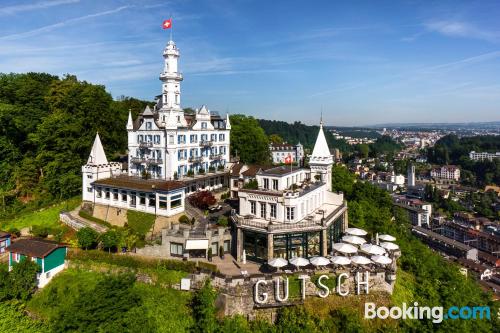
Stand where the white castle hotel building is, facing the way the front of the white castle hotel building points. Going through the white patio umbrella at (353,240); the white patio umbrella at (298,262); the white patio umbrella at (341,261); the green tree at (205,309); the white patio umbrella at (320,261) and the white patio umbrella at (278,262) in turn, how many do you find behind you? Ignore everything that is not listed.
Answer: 0

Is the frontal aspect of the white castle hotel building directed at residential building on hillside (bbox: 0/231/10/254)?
no

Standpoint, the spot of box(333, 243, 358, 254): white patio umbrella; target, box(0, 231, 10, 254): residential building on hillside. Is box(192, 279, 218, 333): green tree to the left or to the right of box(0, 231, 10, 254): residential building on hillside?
left

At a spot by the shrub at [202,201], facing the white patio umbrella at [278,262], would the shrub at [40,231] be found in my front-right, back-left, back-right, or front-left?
back-right

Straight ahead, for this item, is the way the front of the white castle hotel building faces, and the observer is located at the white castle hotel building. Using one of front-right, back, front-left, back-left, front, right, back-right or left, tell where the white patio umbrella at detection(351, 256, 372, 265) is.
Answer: front

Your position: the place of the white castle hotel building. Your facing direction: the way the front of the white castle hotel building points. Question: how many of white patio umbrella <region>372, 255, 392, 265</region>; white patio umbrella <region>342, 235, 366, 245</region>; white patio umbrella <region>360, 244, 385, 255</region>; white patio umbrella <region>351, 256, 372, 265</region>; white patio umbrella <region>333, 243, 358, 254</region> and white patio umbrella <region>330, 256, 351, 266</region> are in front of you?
6

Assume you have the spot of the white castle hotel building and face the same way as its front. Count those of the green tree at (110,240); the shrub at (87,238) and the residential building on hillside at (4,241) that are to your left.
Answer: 0

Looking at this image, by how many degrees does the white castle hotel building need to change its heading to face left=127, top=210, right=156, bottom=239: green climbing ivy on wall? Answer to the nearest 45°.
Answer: approximately 45° to its right

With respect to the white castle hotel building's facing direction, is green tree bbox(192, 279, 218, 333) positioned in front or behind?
in front

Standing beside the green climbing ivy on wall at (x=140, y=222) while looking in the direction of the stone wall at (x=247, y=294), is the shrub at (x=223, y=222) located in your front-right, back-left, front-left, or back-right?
front-left

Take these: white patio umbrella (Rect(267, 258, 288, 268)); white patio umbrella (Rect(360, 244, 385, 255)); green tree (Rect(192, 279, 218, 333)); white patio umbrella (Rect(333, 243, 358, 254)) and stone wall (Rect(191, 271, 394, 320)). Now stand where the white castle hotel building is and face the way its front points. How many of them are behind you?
0

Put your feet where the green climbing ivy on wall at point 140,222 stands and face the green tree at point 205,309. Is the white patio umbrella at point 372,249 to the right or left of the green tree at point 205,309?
left

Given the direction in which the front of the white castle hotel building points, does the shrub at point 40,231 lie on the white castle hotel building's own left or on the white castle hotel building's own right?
on the white castle hotel building's own right

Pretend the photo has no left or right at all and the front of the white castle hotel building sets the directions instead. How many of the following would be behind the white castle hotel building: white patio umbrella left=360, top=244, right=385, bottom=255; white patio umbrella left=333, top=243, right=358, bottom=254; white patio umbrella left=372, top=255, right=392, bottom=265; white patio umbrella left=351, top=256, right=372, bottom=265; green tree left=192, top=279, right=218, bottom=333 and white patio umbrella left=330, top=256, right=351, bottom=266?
0

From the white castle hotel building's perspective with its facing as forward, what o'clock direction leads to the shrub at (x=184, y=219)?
The shrub is roughly at 1 o'clock from the white castle hotel building.

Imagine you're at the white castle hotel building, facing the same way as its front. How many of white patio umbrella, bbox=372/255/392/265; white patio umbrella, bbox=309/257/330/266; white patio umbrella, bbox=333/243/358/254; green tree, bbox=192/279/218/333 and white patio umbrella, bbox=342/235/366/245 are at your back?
0

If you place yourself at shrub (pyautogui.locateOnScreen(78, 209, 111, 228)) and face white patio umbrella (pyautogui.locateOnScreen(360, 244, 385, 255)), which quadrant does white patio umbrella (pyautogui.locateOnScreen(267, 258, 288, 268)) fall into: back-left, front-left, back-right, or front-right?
front-right

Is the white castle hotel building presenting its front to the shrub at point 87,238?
no

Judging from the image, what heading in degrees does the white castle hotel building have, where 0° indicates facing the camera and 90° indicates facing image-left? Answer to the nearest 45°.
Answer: approximately 315°

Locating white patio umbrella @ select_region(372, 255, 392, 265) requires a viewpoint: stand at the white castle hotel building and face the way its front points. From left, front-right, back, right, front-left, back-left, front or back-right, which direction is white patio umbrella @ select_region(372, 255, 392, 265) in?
front

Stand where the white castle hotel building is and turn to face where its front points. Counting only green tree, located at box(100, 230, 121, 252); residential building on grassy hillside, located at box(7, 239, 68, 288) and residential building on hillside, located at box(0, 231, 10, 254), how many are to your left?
0
